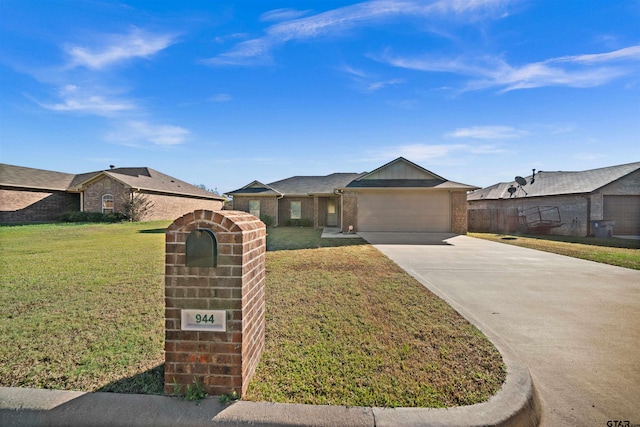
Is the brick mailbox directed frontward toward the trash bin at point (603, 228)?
no

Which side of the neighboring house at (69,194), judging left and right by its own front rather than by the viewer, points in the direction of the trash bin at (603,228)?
left

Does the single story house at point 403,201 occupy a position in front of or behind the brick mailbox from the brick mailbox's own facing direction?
behind

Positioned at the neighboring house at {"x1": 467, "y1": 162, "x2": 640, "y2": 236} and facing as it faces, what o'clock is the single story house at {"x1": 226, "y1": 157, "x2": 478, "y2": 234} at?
The single story house is roughly at 3 o'clock from the neighboring house.

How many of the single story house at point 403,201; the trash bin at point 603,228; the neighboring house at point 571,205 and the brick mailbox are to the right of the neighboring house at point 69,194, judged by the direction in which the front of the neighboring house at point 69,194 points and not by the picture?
0

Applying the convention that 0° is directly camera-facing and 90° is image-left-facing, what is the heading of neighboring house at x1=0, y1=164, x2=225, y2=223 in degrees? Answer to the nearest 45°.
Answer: approximately 45°

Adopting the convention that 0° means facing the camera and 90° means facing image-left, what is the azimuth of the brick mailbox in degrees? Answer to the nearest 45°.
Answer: approximately 0°

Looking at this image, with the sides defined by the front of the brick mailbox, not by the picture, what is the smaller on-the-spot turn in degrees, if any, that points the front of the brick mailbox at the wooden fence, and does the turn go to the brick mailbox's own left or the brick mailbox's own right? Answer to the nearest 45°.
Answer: approximately 135° to the brick mailbox's own left

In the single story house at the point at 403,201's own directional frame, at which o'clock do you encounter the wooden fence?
The wooden fence is roughly at 8 o'clock from the single story house.

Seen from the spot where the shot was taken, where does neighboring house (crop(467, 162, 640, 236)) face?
facing the viewer and to the right of the viewer

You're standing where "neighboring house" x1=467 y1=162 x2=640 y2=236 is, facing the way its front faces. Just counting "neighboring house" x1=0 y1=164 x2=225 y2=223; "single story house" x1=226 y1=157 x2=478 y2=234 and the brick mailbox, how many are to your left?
0

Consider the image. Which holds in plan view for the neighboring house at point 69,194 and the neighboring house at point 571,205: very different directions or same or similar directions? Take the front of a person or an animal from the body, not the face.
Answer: same or similar directions

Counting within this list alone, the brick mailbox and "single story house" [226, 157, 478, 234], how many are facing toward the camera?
2

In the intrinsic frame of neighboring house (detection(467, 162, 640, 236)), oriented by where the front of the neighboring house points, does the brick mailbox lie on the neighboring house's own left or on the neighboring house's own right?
on the neighboring house's own right

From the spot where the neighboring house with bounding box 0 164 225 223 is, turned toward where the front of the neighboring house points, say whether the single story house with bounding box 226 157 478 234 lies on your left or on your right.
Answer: on your left

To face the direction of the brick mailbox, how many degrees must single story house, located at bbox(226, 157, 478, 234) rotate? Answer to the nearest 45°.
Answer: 0° — it already faces it
